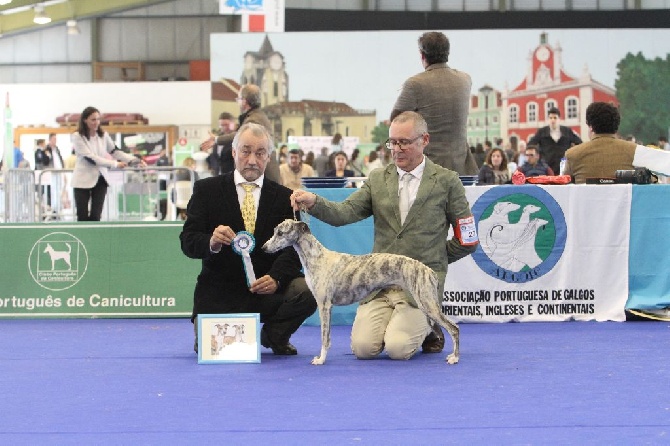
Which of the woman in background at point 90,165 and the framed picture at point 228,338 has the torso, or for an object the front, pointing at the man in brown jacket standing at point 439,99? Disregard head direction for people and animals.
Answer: the woman in background

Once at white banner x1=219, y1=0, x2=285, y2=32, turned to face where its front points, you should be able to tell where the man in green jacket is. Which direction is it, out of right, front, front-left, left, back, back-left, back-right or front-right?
front

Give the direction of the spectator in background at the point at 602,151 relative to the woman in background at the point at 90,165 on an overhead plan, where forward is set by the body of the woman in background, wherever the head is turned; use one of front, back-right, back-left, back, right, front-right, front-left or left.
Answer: front

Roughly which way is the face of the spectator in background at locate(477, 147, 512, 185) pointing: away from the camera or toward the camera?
toward the camera

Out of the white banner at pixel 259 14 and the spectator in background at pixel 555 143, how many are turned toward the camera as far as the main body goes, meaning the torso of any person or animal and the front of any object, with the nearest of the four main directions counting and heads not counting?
2

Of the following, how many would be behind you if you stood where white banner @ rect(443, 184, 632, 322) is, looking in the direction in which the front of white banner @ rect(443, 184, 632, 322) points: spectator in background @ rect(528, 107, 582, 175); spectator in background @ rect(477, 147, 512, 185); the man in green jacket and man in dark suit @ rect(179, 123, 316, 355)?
2

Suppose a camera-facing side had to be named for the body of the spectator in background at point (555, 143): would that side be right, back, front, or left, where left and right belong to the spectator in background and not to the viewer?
front

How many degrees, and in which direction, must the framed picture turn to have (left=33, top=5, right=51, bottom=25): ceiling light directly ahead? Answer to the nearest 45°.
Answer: approximately 180°

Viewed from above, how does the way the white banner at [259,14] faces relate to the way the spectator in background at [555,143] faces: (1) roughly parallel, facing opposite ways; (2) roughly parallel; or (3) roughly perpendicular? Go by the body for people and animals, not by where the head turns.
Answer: roughly parallel

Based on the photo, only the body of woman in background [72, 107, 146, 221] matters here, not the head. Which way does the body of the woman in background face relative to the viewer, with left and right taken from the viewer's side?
facing the viewer and to the right of the viewer

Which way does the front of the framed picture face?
toward the camera

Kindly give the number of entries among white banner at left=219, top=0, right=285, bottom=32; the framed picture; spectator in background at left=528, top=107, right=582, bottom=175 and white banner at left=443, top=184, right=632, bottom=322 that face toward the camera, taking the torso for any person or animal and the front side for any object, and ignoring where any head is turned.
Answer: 4

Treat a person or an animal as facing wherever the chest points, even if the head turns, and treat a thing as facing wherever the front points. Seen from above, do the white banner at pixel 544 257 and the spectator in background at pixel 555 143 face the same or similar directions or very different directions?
same or similar directions

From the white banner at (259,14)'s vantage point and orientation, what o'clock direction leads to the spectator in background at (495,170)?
The spectator in background is roughly at 11 o'clock from the white banner.

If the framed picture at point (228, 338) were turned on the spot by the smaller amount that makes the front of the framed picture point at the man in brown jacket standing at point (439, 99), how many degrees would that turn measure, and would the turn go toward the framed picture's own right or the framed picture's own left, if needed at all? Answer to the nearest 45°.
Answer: approximately 135° to the framed picture's own left

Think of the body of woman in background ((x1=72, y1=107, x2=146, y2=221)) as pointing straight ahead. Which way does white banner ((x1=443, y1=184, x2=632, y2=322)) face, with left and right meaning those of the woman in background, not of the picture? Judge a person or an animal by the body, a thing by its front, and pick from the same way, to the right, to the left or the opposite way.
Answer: to the right
